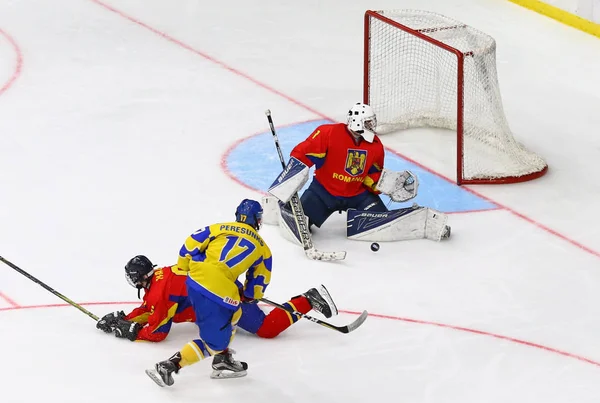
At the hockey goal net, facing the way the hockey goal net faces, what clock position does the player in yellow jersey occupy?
The player in yellow jersey is roughly at 11 o'clock from the hockey goal net.

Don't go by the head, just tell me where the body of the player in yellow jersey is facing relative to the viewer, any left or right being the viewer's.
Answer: facing away from the viewer and to the right of the viewer

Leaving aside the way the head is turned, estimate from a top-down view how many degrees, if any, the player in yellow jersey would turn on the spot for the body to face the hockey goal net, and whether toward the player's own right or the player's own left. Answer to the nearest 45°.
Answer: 0° — they already face it

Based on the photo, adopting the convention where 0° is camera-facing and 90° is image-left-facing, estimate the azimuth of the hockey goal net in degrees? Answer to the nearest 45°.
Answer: approximately 45°

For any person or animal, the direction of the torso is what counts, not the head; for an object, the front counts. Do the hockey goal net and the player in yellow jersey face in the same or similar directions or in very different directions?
very different directions
